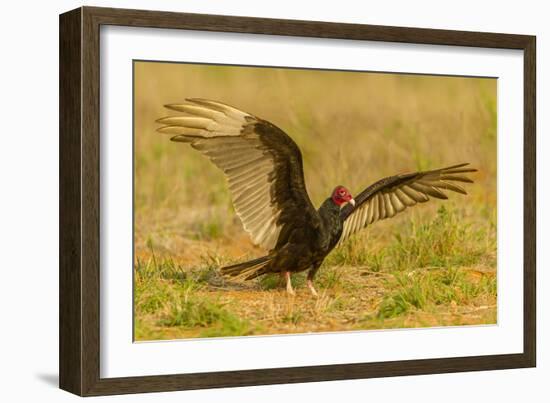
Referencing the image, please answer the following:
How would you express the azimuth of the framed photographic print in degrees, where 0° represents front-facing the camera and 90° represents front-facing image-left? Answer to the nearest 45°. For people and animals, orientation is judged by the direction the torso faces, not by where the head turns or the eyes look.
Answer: approximately 315°
